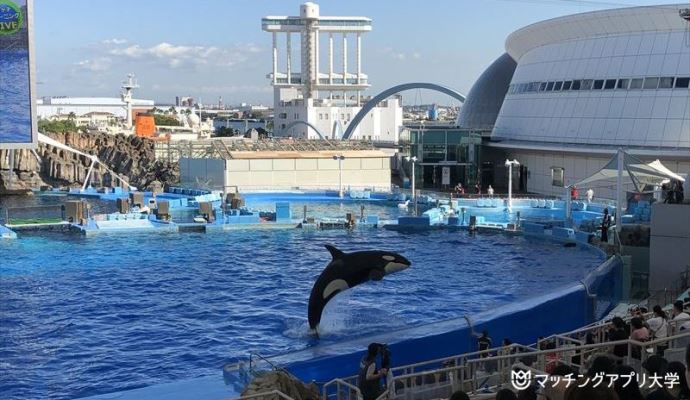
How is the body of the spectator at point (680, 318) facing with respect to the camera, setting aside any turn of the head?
to the viewer's left

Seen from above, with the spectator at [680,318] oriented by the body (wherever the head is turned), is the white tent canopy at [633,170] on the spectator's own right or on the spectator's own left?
on the spectator's own right

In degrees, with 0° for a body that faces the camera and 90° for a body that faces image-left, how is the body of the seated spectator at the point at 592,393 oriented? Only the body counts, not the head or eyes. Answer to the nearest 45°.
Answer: approximately 135°

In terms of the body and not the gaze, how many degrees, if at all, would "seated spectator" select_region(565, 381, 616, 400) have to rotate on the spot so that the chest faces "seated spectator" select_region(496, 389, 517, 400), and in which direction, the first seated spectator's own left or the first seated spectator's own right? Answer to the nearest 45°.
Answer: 0° — they already face them

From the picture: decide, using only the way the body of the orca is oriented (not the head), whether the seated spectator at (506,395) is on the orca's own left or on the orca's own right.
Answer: on the orca's own right

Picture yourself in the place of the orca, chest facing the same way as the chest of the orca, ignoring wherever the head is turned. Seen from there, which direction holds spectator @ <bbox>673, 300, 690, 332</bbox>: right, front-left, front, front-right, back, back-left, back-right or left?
front-right

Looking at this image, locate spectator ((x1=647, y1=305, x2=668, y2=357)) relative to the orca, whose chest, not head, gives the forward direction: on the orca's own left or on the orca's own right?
on the orca's own right

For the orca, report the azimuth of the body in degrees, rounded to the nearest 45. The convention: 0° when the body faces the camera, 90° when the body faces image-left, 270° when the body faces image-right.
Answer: approximately 270°

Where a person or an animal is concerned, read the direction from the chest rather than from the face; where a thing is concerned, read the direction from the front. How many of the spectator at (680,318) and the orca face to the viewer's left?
1

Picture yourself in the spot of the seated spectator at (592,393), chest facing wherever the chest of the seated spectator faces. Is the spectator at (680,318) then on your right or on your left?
on your right

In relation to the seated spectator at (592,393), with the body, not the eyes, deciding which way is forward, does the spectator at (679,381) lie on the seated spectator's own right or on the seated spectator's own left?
on the seated spectator's own right

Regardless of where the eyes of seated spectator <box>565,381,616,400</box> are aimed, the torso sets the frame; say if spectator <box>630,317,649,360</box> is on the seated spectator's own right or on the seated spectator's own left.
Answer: on the seated spectator's own right

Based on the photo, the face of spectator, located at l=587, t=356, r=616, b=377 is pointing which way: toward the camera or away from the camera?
away from the camera
